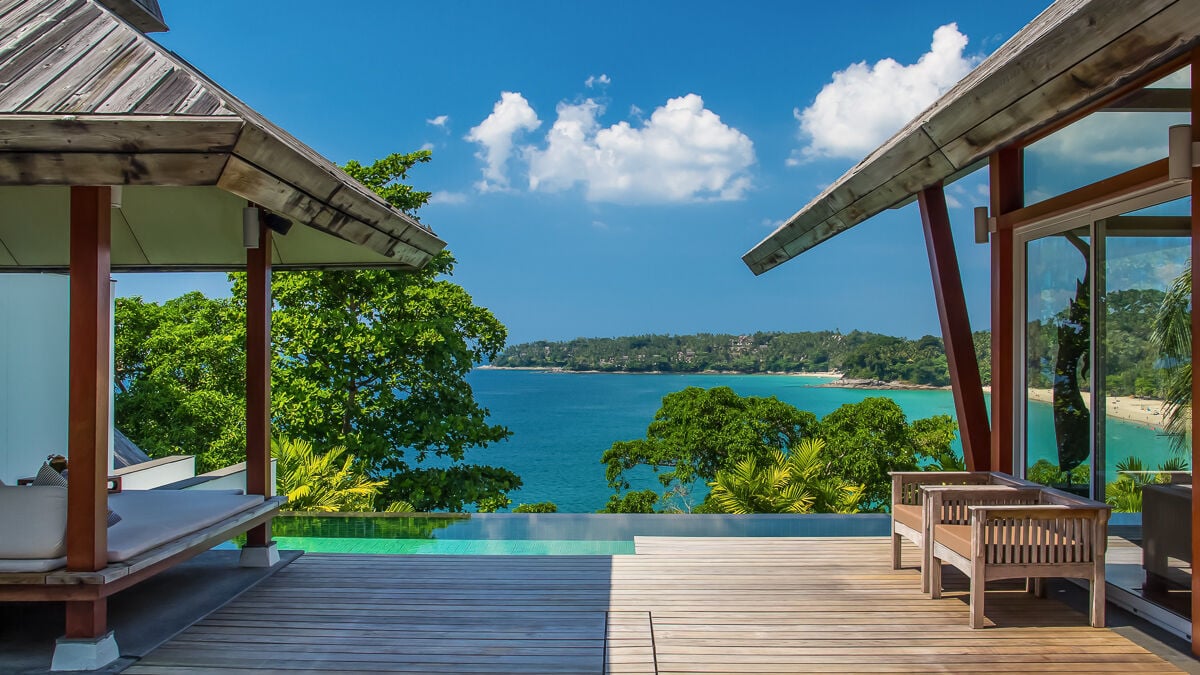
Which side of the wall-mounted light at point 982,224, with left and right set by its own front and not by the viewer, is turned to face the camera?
left

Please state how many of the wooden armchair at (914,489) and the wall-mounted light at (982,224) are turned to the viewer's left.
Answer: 2

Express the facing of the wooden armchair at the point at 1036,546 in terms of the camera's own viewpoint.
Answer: facing to the left of the viewer

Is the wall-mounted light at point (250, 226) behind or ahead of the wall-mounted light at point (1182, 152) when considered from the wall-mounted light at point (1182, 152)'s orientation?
ahead

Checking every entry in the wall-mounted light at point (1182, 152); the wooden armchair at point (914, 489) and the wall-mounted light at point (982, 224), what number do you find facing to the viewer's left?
3

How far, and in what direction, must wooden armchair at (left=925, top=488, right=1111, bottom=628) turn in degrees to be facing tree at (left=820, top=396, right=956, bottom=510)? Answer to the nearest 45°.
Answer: approximately 90° to its right

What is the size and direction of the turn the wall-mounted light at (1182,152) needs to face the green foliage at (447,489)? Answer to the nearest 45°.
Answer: approximately 45° to its right

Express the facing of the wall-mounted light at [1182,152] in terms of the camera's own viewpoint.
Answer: facing to the left of the viewer

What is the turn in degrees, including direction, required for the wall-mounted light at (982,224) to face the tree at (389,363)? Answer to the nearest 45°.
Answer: approximately 45° to its right

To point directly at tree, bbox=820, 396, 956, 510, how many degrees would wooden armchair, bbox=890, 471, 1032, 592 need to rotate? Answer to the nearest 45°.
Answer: approximately 90° to its right

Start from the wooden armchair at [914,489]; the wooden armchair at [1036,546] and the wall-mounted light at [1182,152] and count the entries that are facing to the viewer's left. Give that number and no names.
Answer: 3

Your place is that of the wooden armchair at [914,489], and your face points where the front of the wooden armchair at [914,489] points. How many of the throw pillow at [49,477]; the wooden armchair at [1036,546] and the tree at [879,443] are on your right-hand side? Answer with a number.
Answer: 1
